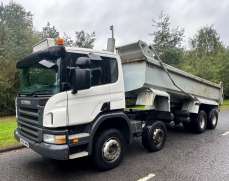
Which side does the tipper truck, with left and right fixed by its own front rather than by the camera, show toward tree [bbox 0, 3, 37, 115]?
right

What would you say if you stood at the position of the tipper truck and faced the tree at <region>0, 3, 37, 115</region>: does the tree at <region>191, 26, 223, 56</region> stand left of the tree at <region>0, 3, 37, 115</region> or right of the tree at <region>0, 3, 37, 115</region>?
right

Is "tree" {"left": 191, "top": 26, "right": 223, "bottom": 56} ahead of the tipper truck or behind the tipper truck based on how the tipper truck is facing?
behind

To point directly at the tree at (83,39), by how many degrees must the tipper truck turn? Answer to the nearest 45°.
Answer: approximately 135° to its right

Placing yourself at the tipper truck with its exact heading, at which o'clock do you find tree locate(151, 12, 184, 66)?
The tree is roughly at 5 o'clock from the tipper truck.

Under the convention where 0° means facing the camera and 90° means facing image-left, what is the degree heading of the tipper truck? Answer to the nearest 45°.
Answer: approximately 45°

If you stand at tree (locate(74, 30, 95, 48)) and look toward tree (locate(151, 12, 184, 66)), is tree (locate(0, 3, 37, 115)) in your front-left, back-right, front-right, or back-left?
back-right
